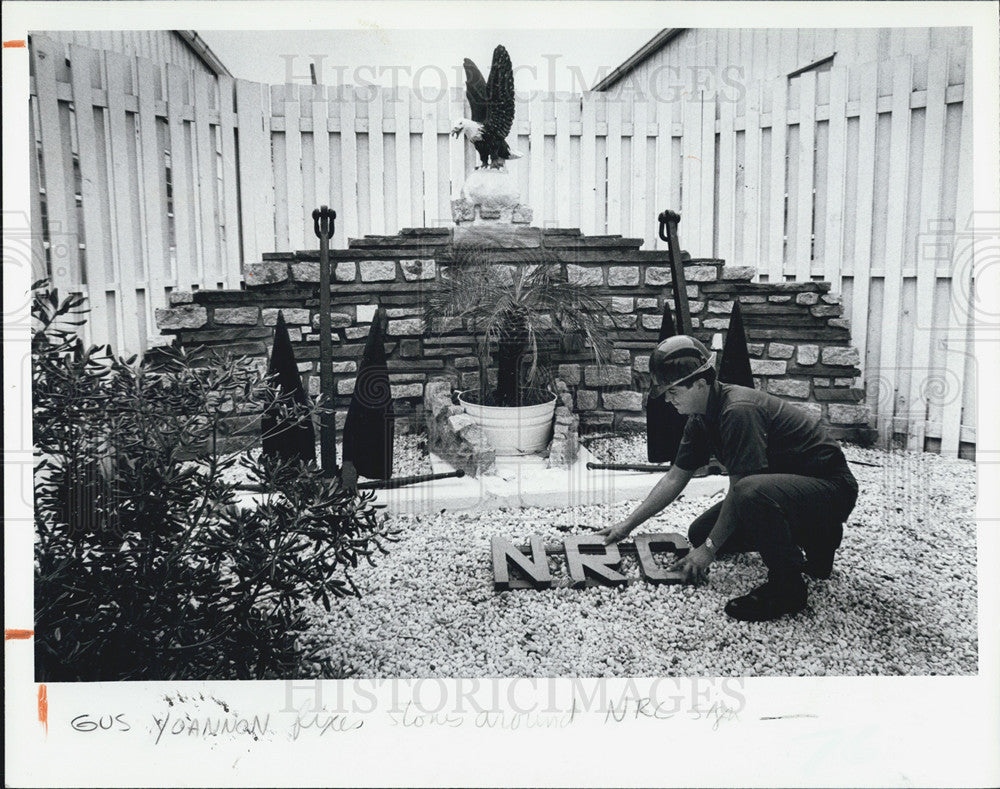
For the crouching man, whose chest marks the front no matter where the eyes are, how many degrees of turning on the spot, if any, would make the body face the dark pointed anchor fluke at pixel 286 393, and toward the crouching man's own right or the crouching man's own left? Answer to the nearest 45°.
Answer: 0° — they already face it

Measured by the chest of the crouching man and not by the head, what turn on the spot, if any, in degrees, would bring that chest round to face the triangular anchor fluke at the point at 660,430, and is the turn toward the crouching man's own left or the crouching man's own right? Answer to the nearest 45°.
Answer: approximately 45° to the crouching man's own right

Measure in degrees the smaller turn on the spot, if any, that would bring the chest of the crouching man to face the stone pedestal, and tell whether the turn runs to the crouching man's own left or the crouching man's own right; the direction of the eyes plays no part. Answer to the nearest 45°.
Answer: approximately 45° to the crouching man's own right

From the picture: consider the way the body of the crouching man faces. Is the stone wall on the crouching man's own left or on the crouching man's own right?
on the crouching man's own right

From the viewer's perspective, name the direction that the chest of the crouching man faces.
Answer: to the viewer's left

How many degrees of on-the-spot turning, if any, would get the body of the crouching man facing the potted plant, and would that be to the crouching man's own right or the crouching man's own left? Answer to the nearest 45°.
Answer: approximately 45° to the crouching man's own right

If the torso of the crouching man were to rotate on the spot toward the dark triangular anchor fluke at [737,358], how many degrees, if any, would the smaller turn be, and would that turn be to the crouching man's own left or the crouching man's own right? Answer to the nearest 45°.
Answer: approximately 90° to the crouching man's own right
